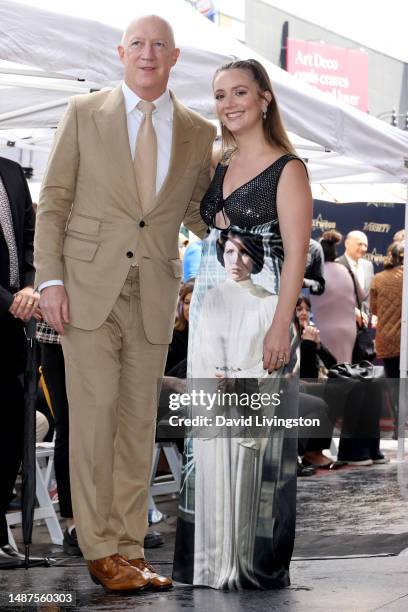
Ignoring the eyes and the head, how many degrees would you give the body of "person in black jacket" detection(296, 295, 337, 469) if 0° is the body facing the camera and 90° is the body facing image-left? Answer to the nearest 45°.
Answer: approximately 315°

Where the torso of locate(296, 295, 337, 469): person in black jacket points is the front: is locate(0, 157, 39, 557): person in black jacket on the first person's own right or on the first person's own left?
on the first person's own right

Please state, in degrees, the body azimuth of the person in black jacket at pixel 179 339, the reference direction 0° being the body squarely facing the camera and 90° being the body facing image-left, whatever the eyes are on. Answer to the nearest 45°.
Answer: approximately 315°

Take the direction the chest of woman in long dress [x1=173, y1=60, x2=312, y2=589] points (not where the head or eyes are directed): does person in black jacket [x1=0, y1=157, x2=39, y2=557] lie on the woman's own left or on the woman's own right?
on the woman's own right

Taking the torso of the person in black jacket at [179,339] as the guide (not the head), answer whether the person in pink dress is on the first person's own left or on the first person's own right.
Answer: on the first person's own left
